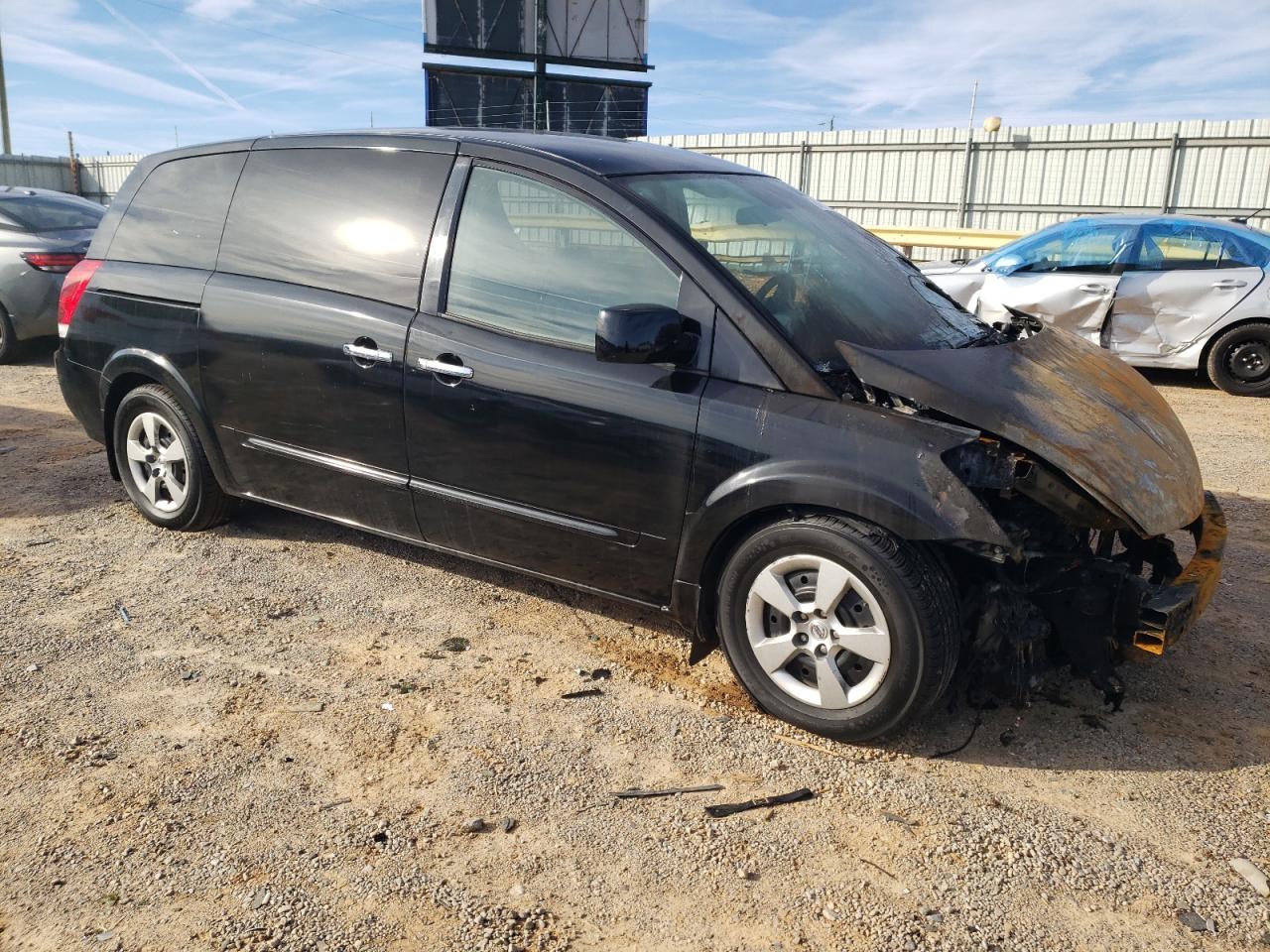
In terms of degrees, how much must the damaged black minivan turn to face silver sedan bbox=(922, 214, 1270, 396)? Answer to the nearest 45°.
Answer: approximately 90° to its left

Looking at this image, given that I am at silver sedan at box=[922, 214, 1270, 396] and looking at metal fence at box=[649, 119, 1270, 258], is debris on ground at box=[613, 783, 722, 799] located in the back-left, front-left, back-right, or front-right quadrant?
back-left

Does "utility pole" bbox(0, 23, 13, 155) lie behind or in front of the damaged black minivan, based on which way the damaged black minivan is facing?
behind

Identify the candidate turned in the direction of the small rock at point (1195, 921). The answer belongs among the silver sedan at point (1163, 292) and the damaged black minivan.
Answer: the damaged black minivan

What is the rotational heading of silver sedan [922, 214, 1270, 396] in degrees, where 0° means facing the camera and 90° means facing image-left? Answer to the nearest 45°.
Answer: approximately 90°

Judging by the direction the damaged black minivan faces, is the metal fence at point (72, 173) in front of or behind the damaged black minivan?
behind

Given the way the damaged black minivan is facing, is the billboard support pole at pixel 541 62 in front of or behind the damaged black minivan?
behind

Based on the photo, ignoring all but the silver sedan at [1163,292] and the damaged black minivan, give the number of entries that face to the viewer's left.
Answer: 1

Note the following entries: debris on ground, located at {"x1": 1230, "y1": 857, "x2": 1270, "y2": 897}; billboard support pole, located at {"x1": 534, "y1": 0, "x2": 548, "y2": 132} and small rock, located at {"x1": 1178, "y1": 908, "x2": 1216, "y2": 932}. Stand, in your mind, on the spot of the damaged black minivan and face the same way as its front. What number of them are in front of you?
2

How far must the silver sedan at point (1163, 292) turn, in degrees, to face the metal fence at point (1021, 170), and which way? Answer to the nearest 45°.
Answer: approximately 90° to its right

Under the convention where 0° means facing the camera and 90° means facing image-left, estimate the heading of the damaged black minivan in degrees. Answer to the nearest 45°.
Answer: approximately 315°

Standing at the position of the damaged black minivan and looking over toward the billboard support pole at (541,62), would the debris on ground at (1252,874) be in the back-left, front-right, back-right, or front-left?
back-right

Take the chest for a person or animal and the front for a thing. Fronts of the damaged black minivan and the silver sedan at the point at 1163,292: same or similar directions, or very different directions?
very different directions
